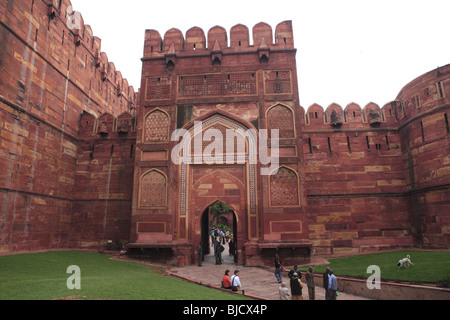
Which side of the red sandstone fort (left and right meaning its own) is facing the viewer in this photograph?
front

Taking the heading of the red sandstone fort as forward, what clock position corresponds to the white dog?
The white dog is roughly at 10 o'clock from the red sandstone fort.

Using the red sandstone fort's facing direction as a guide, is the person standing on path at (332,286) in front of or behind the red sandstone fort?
in front

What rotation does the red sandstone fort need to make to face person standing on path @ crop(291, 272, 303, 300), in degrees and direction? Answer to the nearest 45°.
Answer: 0° — it already faces them

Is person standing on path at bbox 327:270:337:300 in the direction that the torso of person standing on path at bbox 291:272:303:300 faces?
no
